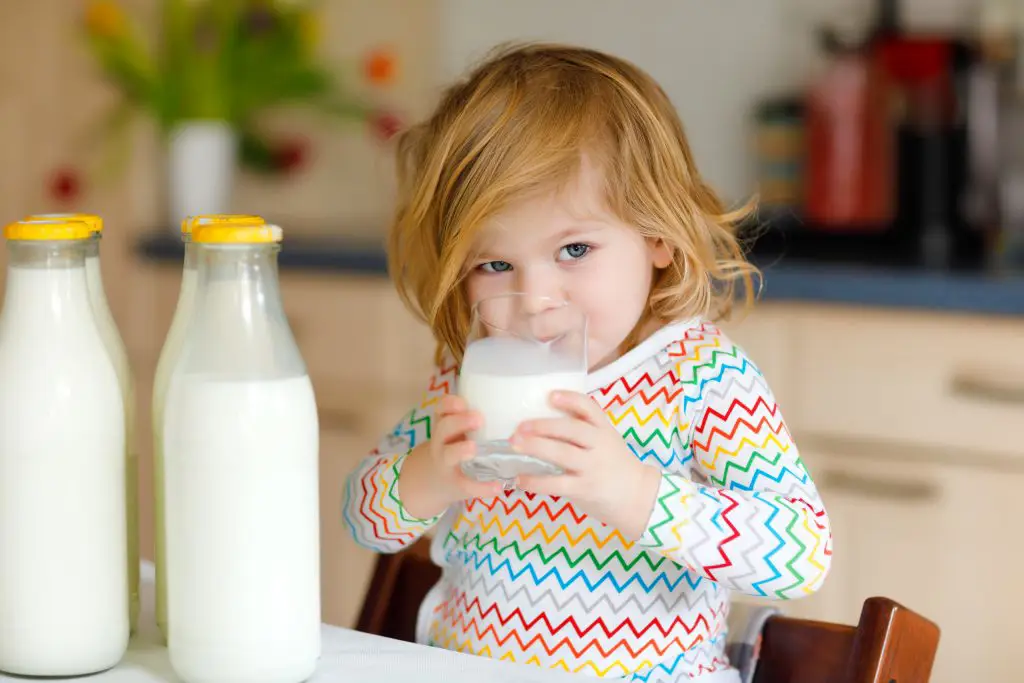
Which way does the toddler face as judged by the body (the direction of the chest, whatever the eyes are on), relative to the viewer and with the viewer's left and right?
facing the viewer and to the left of the viewer

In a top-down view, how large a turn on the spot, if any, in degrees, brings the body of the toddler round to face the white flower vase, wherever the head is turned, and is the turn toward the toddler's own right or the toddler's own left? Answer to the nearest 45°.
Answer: approximately 90° to the toddler's own right

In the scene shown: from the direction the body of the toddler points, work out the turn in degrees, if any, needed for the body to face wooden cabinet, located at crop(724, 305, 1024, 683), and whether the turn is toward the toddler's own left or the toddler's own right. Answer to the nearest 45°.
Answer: approximately 180°
